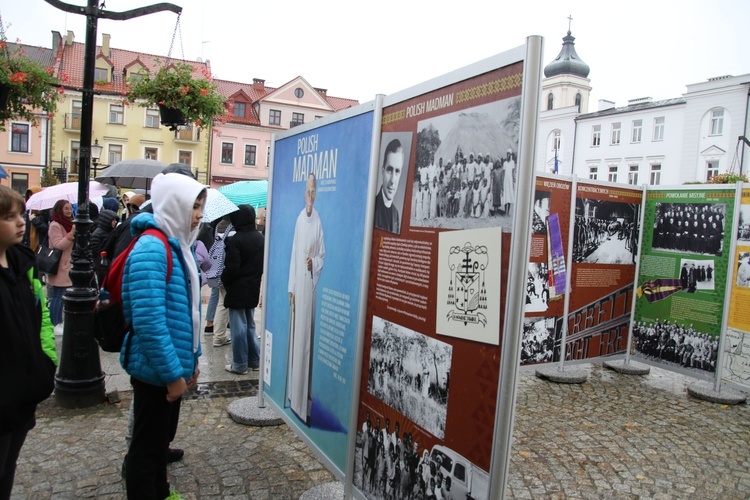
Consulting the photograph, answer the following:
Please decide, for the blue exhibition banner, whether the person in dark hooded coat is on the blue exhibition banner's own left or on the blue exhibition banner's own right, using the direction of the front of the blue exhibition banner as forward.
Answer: on the blue exhibition banner's own right

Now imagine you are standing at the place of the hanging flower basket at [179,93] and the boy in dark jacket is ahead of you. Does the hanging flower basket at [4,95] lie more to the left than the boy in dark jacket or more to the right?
right

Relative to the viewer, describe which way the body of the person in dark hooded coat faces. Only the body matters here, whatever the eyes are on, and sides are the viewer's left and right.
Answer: facing away from the viewer and to the left of the viewer

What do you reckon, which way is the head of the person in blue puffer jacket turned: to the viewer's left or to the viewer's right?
to the viewer's right

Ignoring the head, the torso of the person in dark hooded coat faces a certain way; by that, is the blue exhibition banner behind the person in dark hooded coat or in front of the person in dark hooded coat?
behind

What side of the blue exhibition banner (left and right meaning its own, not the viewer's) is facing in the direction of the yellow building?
right
